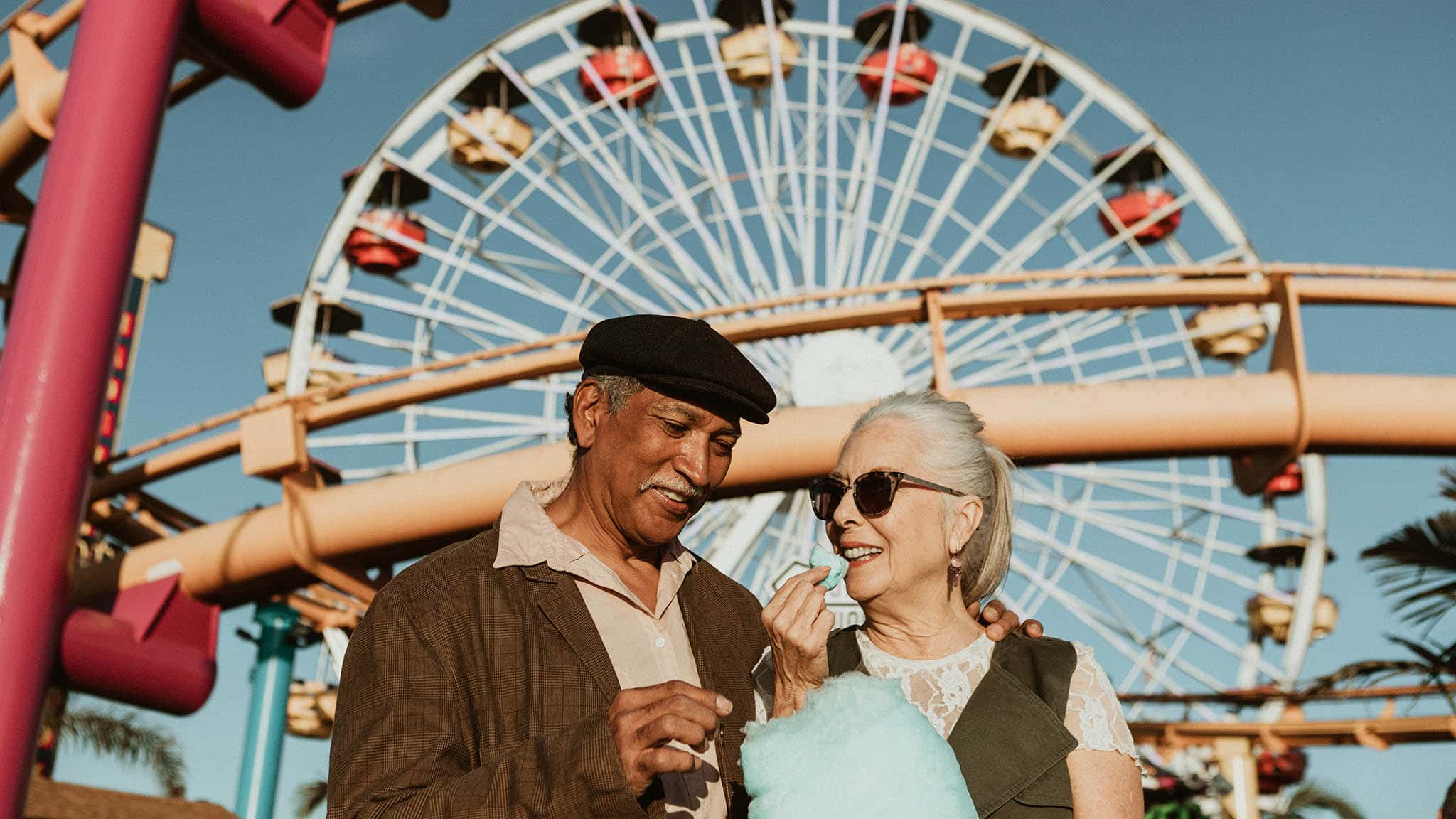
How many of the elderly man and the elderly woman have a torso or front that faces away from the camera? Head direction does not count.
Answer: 0

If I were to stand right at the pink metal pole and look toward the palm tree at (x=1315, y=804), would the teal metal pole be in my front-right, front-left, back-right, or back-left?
front-left

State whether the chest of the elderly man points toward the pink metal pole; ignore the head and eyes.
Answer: no

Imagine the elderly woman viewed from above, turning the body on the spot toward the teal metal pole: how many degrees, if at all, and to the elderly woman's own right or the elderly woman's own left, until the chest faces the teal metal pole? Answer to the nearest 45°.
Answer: approximately 90° to the elderly woman's own right

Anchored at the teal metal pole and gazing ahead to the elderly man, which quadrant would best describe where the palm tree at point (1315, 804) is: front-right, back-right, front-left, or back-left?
back-left

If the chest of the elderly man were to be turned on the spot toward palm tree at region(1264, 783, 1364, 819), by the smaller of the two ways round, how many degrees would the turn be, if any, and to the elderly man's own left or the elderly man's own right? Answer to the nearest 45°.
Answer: approximately 90° to the elderly man's own left

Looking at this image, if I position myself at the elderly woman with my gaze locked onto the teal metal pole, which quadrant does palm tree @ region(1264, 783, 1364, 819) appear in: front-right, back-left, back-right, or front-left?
front-right

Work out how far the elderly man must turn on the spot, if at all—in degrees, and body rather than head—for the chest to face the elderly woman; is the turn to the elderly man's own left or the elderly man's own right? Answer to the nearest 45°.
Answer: approximately 45° to the elderly man's own left

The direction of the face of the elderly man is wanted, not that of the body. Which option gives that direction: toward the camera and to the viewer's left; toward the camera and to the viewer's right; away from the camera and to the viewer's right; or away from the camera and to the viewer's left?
toward the camera and to the viewer's right

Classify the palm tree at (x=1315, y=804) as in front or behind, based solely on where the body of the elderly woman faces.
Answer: behind

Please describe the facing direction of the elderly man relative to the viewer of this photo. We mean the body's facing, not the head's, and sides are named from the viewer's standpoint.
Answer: facing the viewer and to the right of the viewer

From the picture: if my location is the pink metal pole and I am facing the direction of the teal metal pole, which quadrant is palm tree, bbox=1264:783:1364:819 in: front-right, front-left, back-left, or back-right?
front-right

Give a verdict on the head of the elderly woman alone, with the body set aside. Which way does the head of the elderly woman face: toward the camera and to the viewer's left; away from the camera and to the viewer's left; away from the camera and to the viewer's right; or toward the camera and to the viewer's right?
toward the camera and to the viewer's left

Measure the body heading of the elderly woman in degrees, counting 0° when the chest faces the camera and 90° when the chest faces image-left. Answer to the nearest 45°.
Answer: approximately 45°
